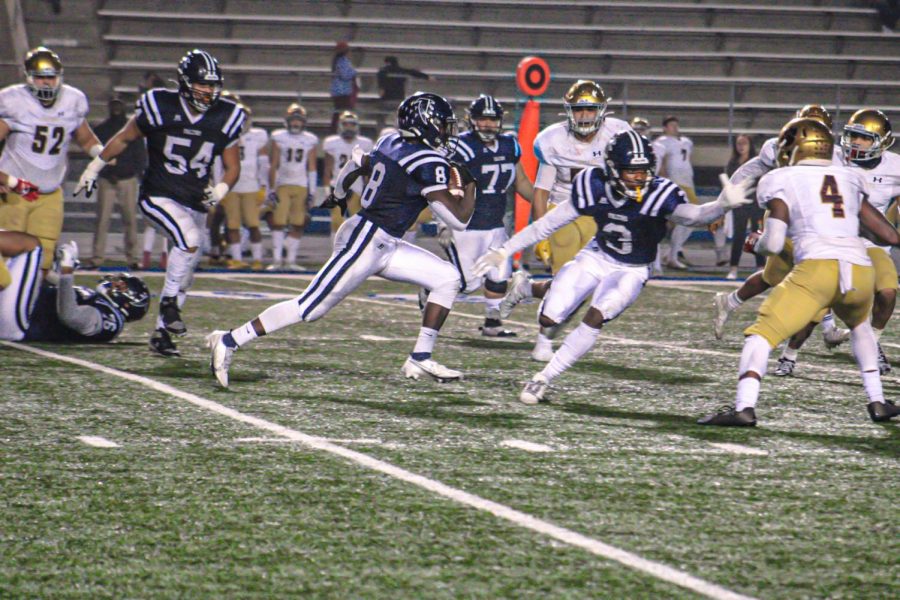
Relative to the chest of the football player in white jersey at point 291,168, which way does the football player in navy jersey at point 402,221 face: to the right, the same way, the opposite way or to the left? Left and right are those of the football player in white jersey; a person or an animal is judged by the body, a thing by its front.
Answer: to the left

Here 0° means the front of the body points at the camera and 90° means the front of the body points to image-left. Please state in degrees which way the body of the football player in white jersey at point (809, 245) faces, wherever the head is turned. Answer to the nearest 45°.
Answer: approximately 135°

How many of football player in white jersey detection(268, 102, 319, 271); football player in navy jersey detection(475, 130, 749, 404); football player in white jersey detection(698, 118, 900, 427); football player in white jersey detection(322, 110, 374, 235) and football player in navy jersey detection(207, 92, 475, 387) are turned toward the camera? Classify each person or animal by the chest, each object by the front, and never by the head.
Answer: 3

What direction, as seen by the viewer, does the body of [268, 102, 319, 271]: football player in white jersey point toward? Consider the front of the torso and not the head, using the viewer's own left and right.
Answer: facing the viewer

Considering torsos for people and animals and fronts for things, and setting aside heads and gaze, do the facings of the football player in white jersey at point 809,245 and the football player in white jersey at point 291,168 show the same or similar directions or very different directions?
very different directions

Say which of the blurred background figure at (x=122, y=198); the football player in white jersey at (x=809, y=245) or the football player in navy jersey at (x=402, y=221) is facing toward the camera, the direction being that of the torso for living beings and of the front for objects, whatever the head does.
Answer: the blurred background figure

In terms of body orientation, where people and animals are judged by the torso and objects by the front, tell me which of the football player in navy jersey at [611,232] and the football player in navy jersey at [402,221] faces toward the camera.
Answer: the football player in navy jersey at [611,232]

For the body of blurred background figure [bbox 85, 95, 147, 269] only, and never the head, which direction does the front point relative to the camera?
toward the camera

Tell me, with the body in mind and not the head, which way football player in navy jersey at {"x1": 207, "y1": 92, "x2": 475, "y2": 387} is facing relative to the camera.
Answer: to the viewer's right

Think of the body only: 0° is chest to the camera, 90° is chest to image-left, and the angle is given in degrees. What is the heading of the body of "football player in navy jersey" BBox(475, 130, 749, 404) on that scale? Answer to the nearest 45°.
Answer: approximately 0°

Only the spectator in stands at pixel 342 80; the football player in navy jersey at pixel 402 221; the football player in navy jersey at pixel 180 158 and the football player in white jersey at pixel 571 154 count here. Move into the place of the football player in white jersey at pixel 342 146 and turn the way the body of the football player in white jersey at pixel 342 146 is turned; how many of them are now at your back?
1

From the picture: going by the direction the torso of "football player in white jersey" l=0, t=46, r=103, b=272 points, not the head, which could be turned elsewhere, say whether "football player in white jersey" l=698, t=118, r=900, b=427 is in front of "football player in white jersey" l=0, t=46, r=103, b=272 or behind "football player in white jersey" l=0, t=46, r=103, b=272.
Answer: in front

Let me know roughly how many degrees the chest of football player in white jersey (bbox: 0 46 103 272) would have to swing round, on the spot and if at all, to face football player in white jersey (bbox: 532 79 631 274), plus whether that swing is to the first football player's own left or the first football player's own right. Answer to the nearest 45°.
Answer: approximately 90° to the first football player's own left

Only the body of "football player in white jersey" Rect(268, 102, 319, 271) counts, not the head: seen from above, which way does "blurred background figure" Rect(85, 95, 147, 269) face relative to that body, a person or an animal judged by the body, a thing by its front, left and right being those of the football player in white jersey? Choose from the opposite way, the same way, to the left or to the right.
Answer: the same way

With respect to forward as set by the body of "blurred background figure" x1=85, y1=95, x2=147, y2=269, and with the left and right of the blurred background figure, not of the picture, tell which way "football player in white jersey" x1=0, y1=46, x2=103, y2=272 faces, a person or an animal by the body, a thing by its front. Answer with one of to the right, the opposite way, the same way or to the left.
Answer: the same way

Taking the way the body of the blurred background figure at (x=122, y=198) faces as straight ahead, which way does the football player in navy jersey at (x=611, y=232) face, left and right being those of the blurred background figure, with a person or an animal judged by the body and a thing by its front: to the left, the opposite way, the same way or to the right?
the same way
